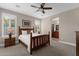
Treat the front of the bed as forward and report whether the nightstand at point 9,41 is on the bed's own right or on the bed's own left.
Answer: on the bed's own right

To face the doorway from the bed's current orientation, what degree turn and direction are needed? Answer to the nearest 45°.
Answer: approximately 45° to its left

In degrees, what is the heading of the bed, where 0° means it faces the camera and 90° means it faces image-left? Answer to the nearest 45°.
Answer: approximately 315°

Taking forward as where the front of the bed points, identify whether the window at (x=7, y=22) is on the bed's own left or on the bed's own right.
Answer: on the bed's own right
